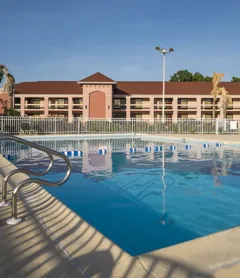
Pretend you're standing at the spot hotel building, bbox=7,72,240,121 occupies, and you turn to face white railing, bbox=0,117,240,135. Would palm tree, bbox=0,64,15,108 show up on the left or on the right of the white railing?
right

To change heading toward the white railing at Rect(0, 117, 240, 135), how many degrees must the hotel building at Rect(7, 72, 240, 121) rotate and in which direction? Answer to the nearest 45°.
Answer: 0° — it already faces it

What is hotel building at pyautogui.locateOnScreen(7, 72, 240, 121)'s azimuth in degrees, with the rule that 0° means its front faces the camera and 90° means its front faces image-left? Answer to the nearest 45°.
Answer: approximately 0°
